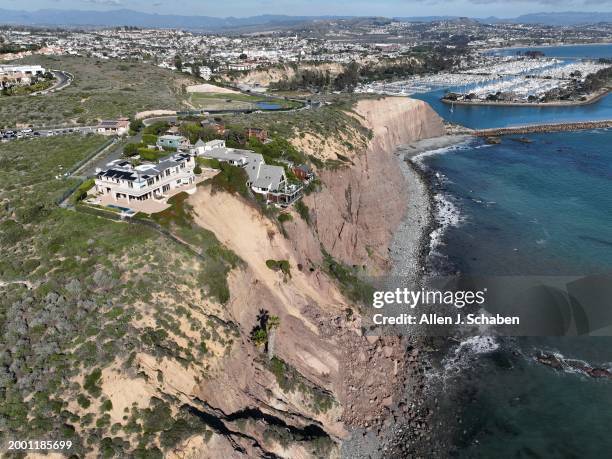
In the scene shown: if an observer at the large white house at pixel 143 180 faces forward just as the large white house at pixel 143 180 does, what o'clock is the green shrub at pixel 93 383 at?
The green shrub is roughly at 2 o'clock from the large white house.

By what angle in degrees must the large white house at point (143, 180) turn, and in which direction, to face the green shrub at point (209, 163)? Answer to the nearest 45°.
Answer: approximately 90° to its left

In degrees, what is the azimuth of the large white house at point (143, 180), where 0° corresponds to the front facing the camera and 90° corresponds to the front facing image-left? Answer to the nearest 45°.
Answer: approximately 315°

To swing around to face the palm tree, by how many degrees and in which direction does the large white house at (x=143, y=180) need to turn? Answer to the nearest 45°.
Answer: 0° — it already faces it

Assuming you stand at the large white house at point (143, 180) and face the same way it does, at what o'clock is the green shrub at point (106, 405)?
The green shrub is roughly at 2 o'clock from the large white house.

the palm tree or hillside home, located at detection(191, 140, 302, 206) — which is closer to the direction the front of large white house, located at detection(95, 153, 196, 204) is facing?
the palm tree

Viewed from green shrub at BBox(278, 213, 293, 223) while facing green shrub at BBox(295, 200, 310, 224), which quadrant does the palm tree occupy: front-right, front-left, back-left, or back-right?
back-right

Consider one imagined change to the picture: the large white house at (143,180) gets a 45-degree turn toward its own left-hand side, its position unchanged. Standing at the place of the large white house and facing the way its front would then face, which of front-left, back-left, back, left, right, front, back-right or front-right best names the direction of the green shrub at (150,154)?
left

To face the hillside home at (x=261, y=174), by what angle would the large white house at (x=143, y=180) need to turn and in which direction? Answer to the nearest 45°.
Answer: approximately 45° to its left
